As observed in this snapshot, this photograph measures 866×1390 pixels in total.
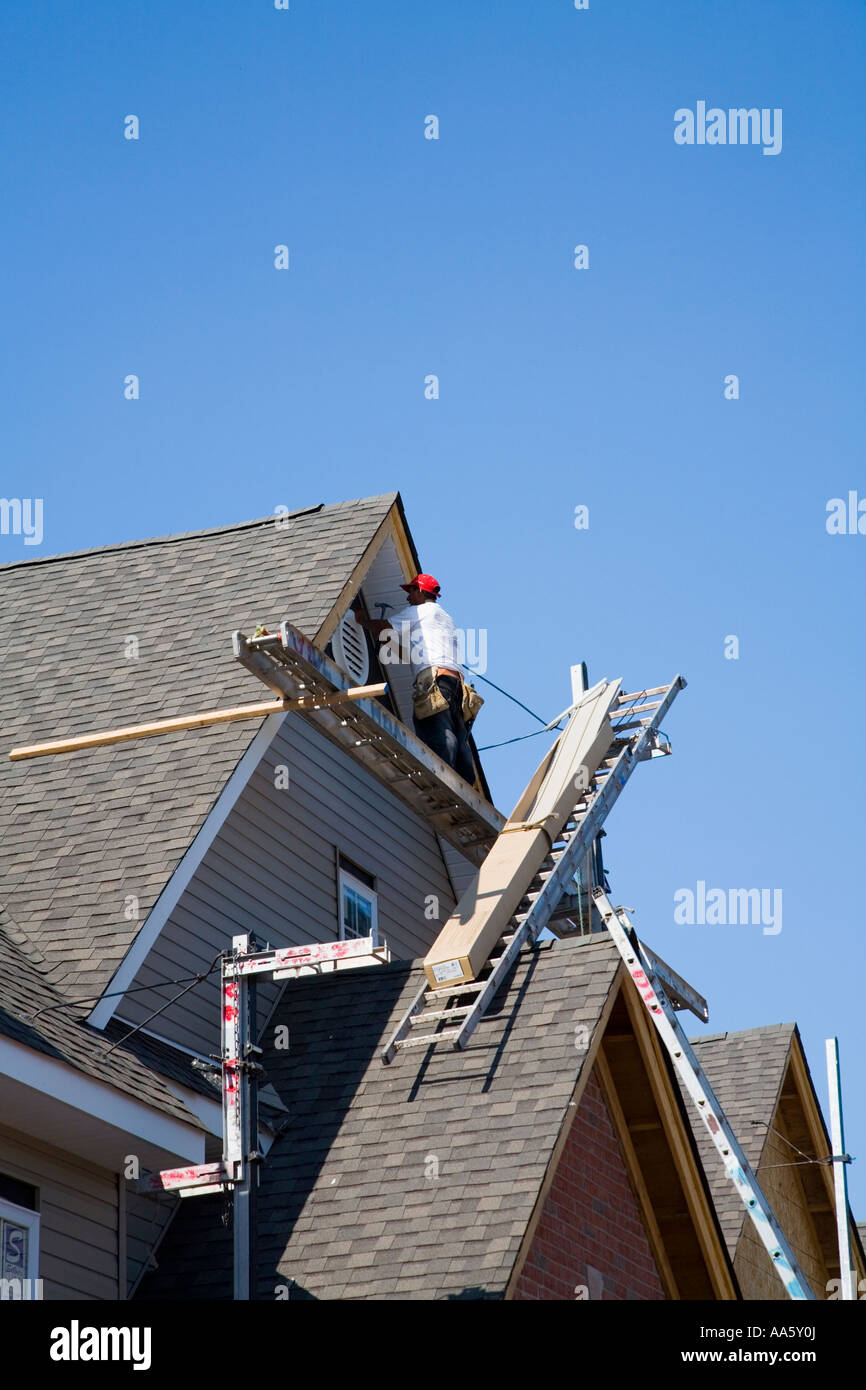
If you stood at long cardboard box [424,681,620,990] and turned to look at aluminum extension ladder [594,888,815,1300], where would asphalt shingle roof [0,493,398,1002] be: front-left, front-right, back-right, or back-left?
back-right

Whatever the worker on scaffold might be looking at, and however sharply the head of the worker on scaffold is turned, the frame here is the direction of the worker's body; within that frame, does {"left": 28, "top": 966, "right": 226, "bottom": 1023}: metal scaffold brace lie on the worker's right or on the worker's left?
on the worker's left

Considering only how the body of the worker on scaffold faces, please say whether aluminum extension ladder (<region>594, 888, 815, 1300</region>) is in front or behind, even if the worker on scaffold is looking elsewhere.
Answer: behind

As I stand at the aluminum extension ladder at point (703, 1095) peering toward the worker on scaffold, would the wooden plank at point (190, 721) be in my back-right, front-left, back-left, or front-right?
front-left

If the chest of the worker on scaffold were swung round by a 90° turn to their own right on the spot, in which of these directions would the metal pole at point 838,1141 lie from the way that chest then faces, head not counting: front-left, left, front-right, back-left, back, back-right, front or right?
front

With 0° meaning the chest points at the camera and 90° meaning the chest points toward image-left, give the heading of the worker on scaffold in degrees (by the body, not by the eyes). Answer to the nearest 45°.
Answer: approximately 135°

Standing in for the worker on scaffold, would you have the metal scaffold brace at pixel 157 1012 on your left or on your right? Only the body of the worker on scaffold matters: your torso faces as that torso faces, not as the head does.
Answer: on your left

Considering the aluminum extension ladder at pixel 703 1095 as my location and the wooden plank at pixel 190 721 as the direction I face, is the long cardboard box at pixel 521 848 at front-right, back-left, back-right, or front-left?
front-right
